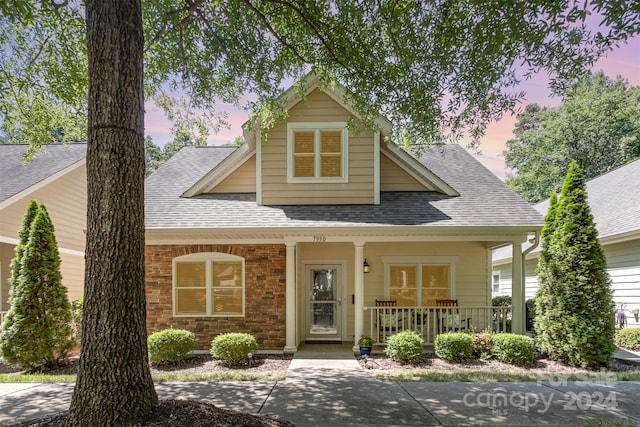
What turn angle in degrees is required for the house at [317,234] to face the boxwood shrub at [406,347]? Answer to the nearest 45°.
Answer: approximately 45° to its left

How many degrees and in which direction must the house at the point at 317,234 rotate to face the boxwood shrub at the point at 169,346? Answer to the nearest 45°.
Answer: approximately 45° to its right

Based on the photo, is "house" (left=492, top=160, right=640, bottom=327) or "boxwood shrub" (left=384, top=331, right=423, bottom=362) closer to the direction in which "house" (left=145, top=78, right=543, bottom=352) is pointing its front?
the boxwood shrub

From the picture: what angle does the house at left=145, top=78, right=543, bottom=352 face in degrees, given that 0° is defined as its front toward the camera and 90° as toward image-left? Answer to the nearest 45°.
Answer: approximately 0°

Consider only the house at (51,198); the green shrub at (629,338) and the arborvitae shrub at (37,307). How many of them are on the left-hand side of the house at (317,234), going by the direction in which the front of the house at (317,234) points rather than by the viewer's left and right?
1

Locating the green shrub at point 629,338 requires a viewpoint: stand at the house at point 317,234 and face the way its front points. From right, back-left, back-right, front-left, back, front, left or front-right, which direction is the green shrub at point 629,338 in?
left

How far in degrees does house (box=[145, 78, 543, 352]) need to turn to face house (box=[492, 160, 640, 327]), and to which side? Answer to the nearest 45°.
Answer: approximately 90° to its left

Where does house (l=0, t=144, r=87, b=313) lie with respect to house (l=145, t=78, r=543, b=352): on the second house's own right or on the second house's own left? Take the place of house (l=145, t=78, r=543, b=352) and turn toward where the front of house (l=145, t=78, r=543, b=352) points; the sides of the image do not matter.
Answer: on the second house's own right

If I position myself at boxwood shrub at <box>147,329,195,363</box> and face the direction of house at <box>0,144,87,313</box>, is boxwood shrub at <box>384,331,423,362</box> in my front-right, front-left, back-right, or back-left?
back-right
